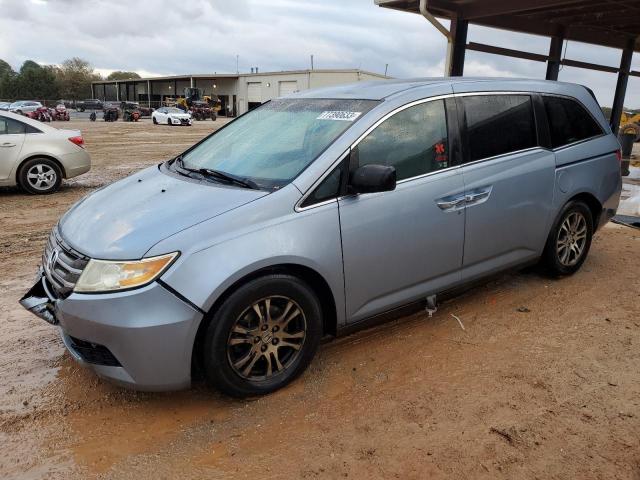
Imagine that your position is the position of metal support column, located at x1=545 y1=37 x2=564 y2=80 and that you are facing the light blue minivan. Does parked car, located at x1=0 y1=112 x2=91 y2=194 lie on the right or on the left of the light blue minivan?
right

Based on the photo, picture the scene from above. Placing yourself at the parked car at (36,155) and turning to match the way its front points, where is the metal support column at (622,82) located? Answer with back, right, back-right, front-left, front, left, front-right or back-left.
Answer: back

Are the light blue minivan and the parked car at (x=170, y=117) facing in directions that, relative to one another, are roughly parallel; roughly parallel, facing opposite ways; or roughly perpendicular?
roughly perpendicular

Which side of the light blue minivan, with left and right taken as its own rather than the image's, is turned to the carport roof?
back

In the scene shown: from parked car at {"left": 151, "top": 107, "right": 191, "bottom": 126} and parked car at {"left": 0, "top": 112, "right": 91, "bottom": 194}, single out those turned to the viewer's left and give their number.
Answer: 1

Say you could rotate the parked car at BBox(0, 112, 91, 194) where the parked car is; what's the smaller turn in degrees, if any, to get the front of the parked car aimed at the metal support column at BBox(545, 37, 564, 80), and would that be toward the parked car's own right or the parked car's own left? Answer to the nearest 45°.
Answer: approximately 180°

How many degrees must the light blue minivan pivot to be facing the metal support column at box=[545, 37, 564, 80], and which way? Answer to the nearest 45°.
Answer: approximately 180°

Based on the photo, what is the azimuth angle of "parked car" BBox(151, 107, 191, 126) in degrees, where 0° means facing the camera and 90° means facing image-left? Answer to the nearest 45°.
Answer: approximately 315°

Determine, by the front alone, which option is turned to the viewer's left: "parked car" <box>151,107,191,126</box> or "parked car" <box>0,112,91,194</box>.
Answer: "parked car" <box>0,112,91,194</box>

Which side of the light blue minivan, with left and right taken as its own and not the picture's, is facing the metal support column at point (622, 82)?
back

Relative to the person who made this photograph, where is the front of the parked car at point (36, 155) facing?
facing to the left of the viewer

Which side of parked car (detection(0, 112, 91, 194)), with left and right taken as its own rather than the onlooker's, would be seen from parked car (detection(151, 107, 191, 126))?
right

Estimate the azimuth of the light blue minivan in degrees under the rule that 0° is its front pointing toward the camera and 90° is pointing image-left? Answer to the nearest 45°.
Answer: approximately 45°
